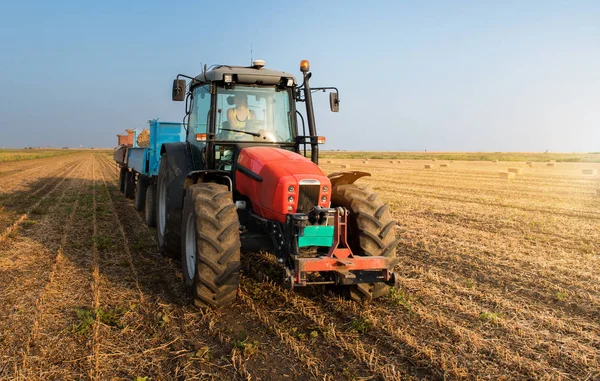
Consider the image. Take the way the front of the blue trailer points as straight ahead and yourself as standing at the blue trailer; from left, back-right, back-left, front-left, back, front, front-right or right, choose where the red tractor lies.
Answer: front-right

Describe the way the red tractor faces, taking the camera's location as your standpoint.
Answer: facing the viewer and to the right of the viewer

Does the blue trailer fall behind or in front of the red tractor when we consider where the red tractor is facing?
behind

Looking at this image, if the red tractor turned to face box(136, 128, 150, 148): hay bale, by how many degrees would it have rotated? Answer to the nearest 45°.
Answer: approximately 135° to its left

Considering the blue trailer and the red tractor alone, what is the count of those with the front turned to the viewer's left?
0

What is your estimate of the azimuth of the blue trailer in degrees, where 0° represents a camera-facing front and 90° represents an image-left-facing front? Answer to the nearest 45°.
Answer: approximately 315°
